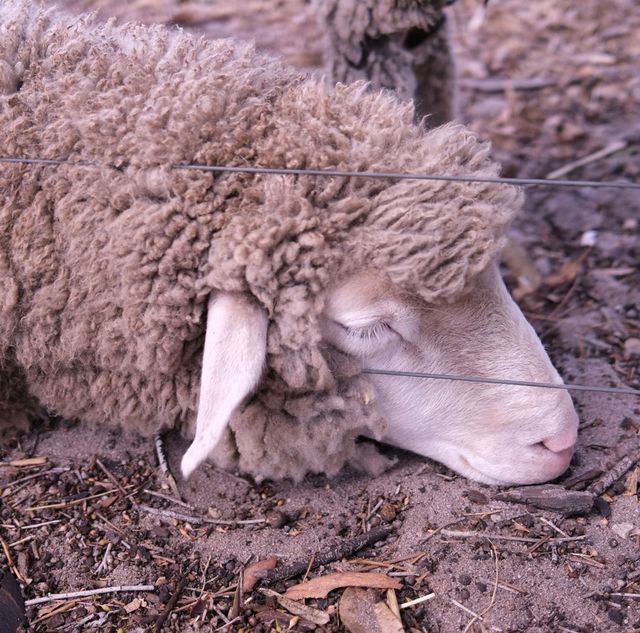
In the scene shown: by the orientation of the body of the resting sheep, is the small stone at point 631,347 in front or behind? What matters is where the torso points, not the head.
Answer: in front

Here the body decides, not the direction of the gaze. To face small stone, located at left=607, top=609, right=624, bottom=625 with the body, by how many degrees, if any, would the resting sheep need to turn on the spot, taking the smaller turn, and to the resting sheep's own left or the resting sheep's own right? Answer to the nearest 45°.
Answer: approximately 45° to the resting sheep's own right

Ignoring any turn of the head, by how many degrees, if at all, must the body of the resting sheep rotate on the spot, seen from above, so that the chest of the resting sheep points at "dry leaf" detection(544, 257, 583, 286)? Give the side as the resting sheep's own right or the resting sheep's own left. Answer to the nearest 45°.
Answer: approximately 45° to the resting sheep's own left

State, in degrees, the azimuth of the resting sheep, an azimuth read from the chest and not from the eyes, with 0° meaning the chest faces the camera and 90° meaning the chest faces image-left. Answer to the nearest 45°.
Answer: approximately 270°

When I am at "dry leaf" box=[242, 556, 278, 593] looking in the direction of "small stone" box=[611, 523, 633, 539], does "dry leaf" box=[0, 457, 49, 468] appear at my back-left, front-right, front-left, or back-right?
back-left
